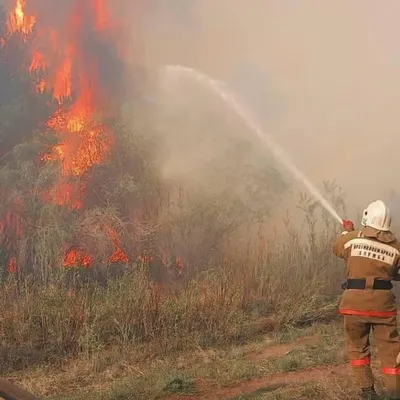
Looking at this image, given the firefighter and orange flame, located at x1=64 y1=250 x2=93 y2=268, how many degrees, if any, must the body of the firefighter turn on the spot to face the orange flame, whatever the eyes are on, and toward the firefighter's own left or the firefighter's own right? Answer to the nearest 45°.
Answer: approximately 45° to the firefighter's own left

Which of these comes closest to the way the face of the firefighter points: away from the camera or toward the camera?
away from the camera

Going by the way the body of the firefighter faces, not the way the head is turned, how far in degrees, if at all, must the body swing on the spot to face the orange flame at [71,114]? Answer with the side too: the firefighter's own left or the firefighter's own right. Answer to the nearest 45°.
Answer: approximately 45° to the firefighter's own left

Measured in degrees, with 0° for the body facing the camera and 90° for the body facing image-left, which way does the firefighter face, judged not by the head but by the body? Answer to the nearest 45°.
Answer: approximately 180°
